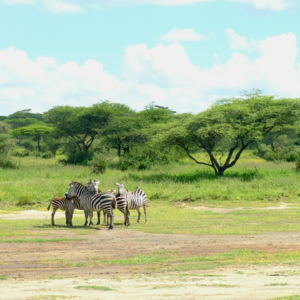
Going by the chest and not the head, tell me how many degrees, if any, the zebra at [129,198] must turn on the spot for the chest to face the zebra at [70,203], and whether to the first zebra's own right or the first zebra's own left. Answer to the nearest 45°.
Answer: approximately 45° to the first zebra's own right

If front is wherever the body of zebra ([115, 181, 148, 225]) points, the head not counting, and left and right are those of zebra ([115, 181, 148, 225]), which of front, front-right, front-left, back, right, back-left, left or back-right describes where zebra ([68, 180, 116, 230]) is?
front

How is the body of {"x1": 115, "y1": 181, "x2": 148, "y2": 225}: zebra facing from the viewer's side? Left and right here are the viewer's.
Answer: facing the viewer and to the left of the viewer

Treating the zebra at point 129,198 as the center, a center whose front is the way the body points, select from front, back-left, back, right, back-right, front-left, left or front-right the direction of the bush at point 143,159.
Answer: back-right

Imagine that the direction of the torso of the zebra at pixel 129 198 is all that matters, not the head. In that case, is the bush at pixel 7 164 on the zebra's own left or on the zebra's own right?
on the zebra's own right

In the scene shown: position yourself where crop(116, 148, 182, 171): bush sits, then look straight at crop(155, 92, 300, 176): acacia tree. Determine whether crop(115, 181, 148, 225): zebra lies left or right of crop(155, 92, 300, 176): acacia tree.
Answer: right
